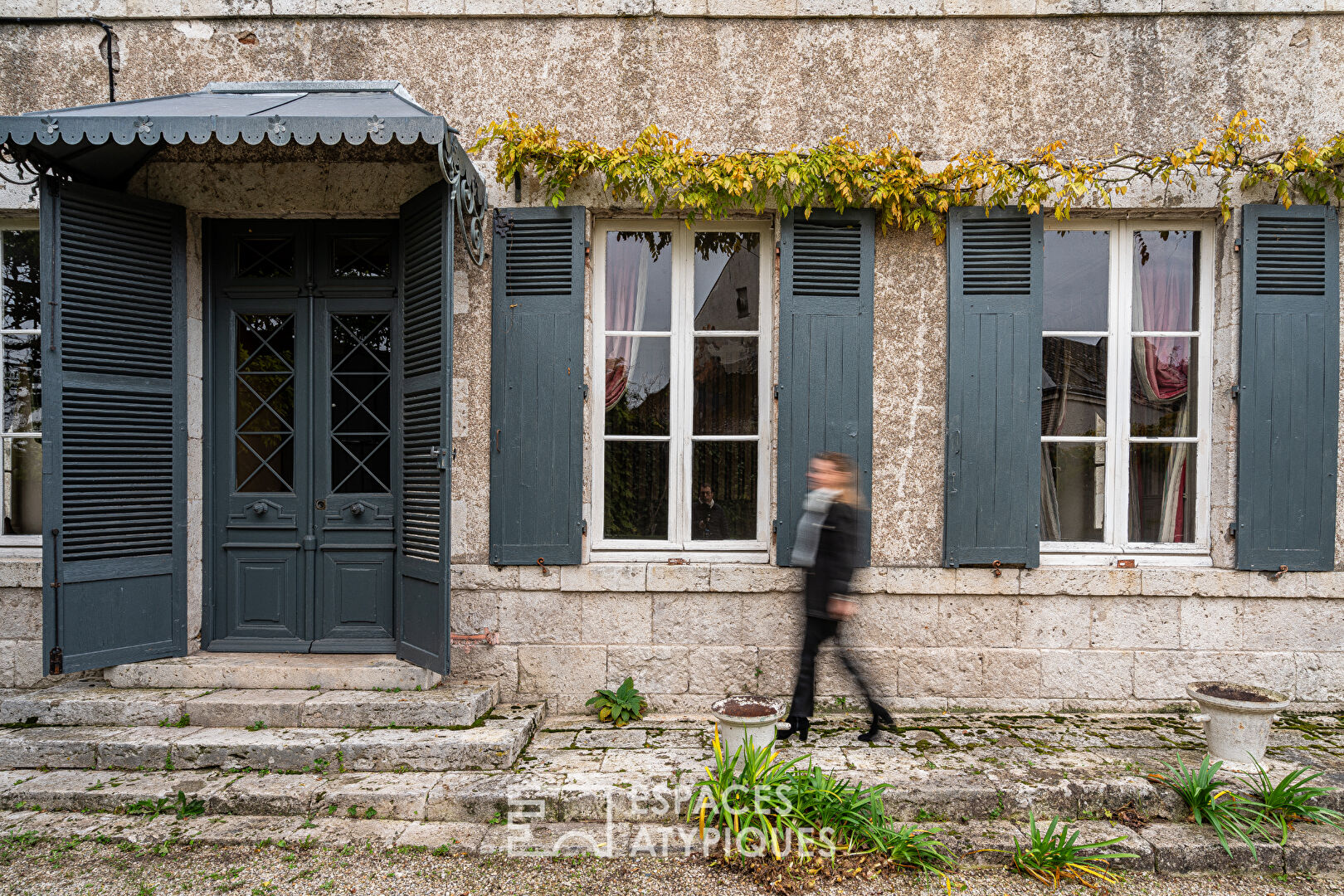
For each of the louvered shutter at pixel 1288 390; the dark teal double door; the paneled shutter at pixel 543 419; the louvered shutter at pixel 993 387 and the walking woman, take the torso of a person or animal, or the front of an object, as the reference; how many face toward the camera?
4

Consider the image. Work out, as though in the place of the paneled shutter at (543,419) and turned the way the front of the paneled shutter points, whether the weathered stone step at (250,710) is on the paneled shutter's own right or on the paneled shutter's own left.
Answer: on the paneled shutter's own right

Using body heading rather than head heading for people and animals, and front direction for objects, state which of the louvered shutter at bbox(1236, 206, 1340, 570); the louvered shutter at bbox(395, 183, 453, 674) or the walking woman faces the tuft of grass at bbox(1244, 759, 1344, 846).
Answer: the louvered shutter at bbox(1236, 206, 1340, 570)

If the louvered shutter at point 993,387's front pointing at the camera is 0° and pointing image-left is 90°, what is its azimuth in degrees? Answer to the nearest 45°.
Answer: approximately 0°
